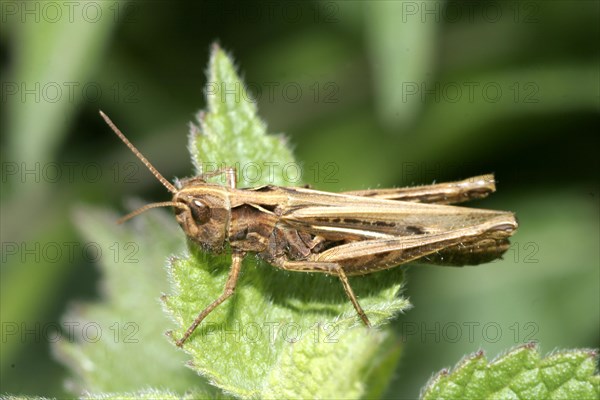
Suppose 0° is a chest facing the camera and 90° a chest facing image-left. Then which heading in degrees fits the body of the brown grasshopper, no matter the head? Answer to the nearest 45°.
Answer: approximately 90°

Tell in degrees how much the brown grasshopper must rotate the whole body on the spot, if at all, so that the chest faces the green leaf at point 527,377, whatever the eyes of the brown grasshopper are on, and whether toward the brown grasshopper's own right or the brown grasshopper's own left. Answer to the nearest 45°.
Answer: approximately 135° to the brown grasshopper's own left
